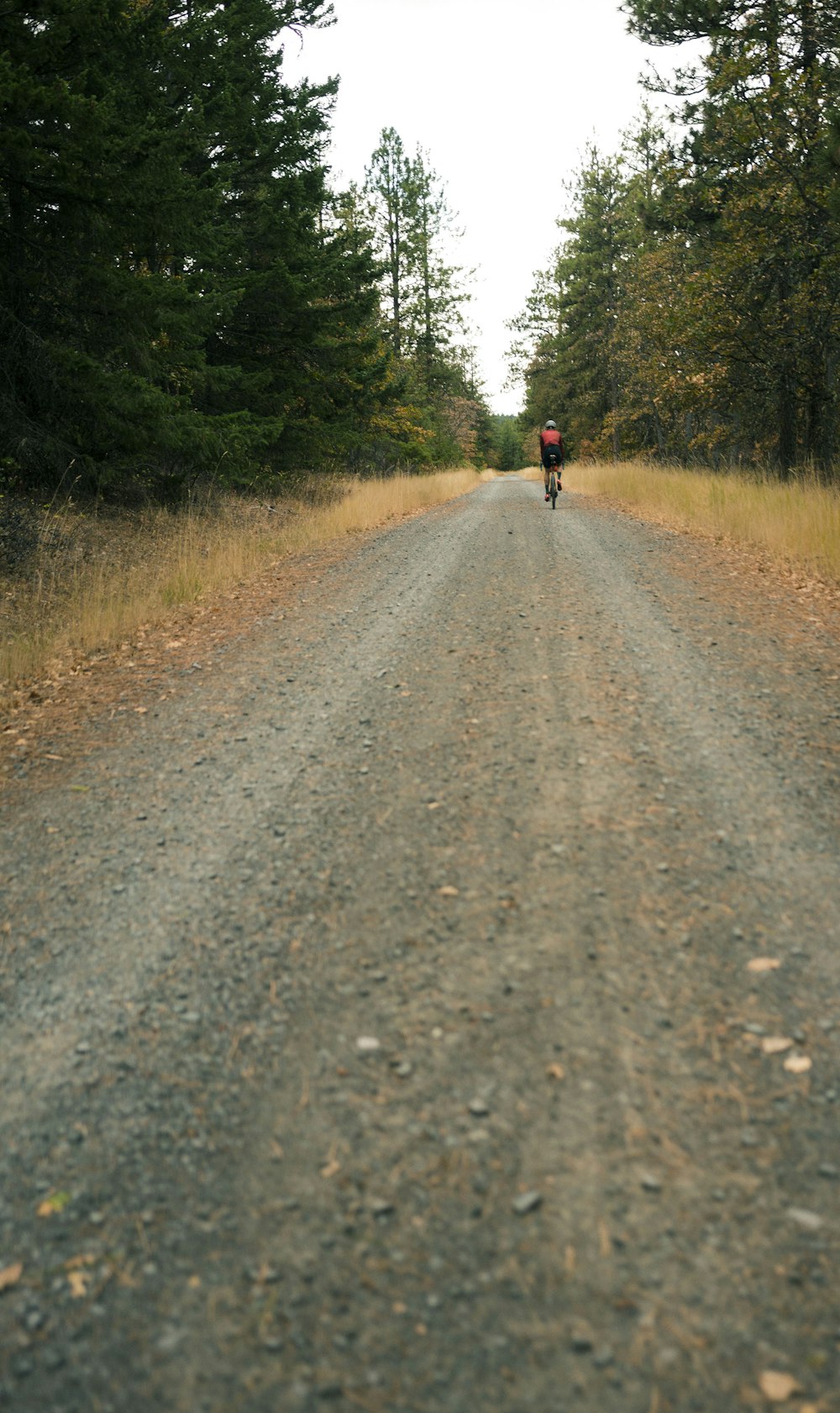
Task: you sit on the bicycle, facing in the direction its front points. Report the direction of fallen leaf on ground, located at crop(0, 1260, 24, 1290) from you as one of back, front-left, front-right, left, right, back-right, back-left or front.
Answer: back

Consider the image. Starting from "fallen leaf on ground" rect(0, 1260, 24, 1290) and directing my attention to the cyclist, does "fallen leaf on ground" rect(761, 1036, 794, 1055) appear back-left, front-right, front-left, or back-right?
front-right

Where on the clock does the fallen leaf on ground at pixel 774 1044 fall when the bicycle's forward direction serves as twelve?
The fallen leaf on ground is roughly at 6 o'clock from the bicycle.

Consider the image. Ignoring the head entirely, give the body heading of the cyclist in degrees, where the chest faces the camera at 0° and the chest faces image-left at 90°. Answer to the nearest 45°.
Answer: approximately 180°

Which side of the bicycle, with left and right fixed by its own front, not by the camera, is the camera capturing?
back

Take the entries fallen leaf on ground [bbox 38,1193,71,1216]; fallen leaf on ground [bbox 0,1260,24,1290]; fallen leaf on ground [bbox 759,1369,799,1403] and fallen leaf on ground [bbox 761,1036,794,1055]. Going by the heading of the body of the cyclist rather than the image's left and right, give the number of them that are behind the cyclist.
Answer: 4

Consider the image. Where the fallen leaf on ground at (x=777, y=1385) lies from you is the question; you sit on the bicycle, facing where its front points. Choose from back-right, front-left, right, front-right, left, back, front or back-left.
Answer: back

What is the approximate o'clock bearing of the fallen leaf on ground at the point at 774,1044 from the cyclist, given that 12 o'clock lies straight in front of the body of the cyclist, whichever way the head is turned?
The fallen leaf on ground is roughly at 6 o'clock from the cyclist.

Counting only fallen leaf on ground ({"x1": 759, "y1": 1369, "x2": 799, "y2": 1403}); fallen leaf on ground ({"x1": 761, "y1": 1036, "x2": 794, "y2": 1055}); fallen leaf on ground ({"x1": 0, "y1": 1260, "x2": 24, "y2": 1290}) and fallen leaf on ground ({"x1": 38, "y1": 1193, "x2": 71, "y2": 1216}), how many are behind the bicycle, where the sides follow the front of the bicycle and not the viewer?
4

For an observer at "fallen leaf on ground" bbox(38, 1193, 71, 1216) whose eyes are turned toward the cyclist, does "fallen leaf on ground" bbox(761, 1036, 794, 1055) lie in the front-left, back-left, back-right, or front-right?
front-right

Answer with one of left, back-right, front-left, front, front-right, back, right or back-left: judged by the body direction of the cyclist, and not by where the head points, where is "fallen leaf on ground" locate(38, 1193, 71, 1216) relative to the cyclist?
back

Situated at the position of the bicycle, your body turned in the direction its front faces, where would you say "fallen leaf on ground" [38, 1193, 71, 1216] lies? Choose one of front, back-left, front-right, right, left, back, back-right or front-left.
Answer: back

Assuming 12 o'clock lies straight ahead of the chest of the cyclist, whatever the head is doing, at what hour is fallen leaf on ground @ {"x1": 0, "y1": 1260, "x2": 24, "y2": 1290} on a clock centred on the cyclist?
The fallen leaf on ground is roughly at 6 o'clock from the cyclist.

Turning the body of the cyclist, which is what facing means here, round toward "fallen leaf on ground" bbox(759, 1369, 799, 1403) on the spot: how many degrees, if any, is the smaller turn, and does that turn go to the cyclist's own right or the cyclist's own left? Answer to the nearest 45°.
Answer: approximately 180°
